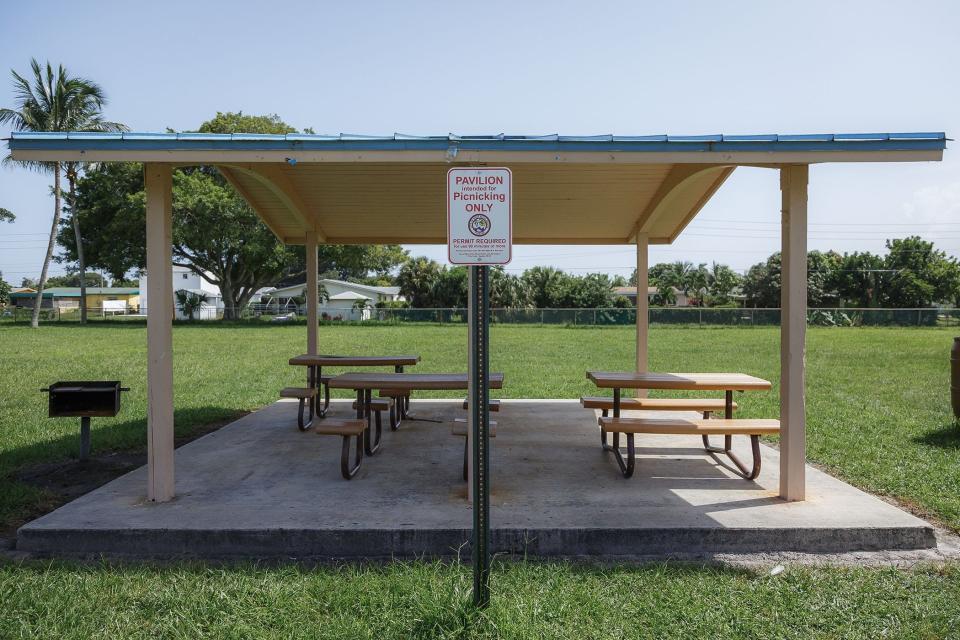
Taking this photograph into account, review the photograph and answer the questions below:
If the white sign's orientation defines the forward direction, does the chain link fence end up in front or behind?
behind

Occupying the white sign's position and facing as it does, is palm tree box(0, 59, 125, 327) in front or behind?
behind

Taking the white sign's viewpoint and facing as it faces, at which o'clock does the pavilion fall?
The pavilion is roughly at 6 o'clock from the white sign.

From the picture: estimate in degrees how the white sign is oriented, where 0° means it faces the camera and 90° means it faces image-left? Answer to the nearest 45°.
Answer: approximately 0°

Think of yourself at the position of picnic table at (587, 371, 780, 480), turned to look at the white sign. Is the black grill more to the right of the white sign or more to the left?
right

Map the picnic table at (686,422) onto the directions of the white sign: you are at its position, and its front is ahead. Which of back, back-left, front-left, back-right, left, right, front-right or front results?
back-left

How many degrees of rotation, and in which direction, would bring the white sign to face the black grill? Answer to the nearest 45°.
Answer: approximately 135° to its right
